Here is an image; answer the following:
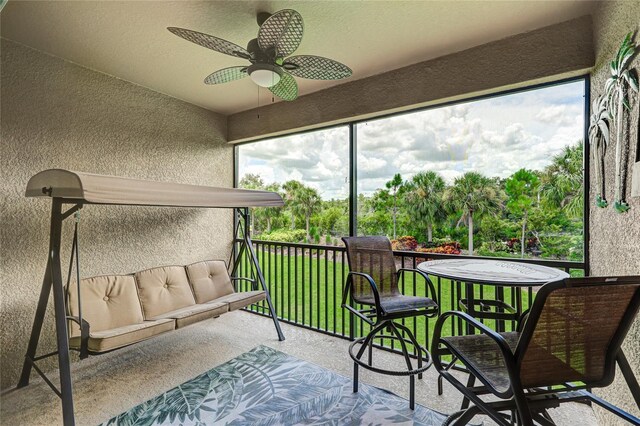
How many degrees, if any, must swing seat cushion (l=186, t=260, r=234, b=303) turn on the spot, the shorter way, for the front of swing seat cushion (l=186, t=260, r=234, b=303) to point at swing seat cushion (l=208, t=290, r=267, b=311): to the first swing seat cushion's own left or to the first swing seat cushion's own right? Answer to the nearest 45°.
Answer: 0° — it already faces it

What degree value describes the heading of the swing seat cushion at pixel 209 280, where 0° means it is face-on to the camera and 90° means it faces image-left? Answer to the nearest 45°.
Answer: approximately 315°

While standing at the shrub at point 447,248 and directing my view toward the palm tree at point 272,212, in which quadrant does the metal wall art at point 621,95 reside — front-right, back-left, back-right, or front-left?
back-left

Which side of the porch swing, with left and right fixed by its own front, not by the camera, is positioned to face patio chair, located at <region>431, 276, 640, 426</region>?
front

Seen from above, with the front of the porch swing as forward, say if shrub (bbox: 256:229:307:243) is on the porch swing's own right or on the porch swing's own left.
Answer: on the porch swing's own left

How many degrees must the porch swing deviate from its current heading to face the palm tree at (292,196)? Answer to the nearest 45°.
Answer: approximately 90° to its left

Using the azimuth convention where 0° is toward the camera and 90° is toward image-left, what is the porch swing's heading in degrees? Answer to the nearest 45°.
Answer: approximately 315°

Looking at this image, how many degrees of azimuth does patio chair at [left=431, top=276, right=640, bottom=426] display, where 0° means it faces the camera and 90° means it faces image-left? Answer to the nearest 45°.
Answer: approximately 135°

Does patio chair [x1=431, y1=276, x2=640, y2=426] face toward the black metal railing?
yes

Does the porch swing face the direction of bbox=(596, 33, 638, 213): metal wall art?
yes

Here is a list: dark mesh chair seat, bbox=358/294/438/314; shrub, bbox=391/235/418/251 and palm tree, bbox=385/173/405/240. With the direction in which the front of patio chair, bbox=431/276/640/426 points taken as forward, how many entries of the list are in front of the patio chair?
3

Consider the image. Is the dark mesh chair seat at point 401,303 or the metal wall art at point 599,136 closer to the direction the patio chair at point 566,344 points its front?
the dark mesh chair seat
